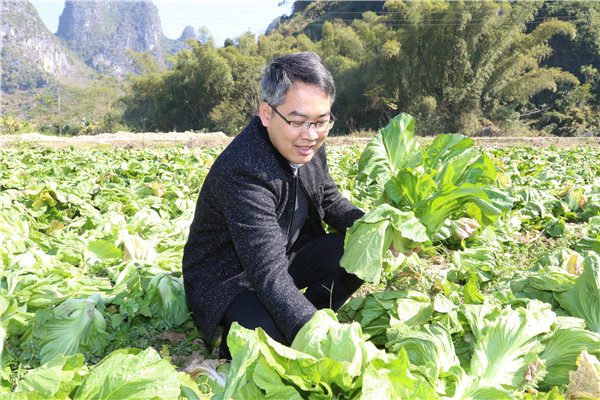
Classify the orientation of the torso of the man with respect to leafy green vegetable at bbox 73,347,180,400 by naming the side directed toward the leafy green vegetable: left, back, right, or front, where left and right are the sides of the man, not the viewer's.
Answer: right

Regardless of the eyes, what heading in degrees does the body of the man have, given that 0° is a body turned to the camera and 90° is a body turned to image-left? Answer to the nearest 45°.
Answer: approximately 315°

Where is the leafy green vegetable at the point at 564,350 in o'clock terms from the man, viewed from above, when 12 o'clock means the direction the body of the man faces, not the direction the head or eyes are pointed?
The leafy green vegetable is roughly at 11 o'clock from the man.

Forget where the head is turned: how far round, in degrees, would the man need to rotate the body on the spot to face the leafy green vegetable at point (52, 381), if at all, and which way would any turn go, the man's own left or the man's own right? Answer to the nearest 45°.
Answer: approximately 90° to the man's own right

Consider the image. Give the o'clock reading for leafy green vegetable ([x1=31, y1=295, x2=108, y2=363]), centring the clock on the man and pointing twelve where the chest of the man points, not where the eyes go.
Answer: The leafy green vegetable is roughly at 5 o'clock from the man.

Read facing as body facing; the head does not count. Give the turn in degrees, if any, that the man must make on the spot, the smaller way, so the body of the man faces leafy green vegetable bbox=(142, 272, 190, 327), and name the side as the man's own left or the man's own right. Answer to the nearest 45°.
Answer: approximately 180°
